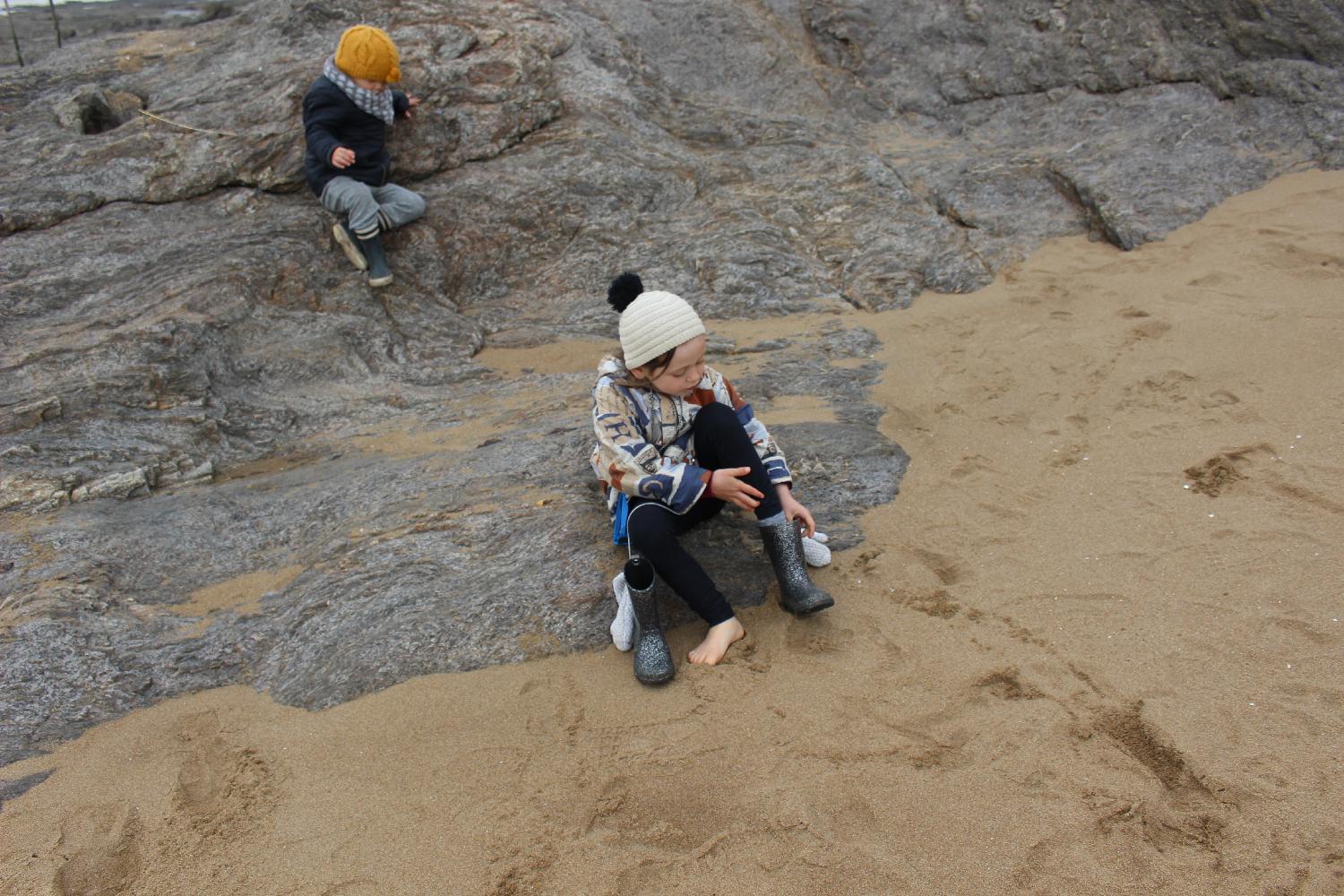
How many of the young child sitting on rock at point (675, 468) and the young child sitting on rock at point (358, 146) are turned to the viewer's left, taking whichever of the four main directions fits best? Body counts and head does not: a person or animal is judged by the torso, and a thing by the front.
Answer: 0

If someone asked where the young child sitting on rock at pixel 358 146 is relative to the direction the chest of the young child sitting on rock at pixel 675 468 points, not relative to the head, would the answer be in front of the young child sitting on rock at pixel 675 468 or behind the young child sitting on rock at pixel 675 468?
behind

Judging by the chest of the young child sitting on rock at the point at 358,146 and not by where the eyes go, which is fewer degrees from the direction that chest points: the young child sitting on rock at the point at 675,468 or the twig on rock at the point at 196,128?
the young child sitting on rock

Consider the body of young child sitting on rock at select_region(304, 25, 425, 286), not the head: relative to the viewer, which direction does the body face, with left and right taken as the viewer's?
facing the viewer and to the right of the viewer

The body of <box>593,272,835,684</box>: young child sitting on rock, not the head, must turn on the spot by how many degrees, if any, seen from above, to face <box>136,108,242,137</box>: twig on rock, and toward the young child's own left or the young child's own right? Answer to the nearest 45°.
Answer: approximately 180°

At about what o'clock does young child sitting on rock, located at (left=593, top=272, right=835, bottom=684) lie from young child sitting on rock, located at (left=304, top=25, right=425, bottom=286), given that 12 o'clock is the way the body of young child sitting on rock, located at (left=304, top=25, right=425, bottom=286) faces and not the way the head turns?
young child sitting on rock, located at (left=593, top=272, right=835, bottom=684) is roughly at 1 o'clock from young child sitting on rock, located at (left=304, top=25, right=425, bottom=286).

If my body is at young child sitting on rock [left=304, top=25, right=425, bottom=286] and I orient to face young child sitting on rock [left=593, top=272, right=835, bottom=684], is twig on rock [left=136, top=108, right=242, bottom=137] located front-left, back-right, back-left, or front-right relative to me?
back-right

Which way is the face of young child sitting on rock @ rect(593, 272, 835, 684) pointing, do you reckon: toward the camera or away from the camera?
toward the camera

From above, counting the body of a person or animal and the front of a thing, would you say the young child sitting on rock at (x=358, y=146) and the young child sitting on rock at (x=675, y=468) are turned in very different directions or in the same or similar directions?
same or similar directions
